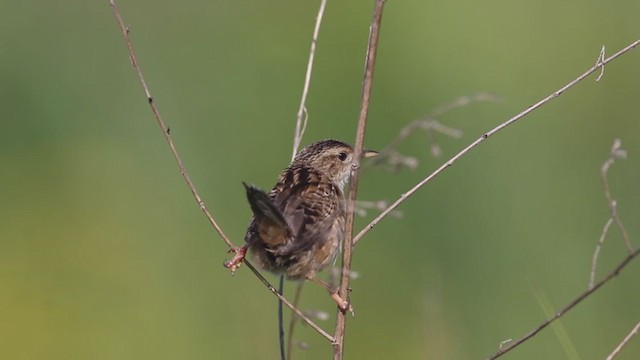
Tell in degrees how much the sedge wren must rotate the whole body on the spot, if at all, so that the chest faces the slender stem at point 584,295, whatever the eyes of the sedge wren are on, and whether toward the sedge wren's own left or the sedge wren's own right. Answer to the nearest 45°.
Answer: approximately 90° to the sedge wren's own right

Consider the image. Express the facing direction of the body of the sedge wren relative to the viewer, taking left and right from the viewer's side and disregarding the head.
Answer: facing away from the viewer and to the right of the viewer
